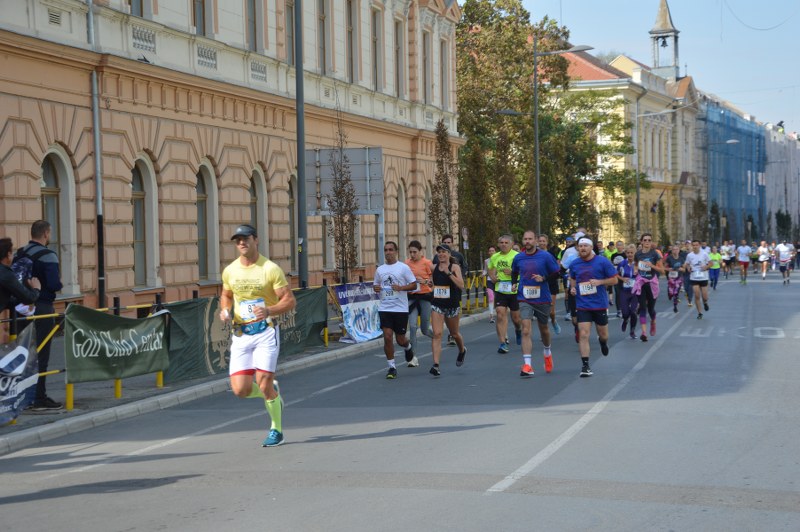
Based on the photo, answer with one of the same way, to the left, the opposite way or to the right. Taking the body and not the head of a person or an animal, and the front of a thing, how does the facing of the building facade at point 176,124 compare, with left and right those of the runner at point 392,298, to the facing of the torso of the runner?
to the left

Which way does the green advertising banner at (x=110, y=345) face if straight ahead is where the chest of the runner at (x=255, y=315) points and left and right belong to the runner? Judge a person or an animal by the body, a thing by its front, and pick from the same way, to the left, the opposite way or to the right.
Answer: to the left

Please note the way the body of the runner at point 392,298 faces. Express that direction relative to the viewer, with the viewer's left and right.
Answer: facing the viewer and to the left of the viewer

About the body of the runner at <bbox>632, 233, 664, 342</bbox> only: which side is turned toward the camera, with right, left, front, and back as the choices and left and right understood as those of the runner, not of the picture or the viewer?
front

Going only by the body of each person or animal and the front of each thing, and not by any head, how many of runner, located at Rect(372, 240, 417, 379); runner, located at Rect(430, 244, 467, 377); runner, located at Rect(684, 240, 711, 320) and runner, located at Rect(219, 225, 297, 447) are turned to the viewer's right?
0

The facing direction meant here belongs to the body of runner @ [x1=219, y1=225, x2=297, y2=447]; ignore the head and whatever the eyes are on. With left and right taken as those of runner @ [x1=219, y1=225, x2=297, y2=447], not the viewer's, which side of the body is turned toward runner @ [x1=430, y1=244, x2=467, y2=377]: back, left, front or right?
back

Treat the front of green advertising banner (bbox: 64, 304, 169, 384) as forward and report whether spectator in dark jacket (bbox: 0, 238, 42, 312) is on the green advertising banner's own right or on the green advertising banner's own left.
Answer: on the green advertising banner's own right

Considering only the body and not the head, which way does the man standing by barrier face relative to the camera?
to the viewer's right

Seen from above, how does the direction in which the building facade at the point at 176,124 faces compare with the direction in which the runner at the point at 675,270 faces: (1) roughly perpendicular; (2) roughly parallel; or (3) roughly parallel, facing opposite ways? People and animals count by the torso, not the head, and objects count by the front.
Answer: roughly perpendicular

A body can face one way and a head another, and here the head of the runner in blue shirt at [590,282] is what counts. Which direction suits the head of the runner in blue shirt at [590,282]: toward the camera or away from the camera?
toward the camera

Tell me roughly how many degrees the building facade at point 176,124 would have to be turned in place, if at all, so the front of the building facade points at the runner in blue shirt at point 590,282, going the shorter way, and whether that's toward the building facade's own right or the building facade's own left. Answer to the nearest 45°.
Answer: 0° — it already faces them

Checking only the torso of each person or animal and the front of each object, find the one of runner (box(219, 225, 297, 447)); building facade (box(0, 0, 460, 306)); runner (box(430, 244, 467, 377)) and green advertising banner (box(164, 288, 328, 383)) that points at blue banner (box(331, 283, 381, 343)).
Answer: the building facade

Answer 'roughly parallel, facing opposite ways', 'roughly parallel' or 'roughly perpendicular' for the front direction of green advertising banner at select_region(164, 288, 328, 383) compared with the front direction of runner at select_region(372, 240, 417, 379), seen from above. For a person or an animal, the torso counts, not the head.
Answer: roughly perpendicular

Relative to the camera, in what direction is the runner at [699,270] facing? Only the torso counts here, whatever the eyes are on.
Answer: toward the camera

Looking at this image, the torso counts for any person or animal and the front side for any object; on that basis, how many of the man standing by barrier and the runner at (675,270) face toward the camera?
1

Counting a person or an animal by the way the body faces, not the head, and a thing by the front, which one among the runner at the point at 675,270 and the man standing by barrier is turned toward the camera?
the runner

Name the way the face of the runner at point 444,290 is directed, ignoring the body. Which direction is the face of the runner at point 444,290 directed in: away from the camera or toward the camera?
toward the camera

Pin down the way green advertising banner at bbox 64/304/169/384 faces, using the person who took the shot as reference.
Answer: facing the viewer and to the right of the viewer
